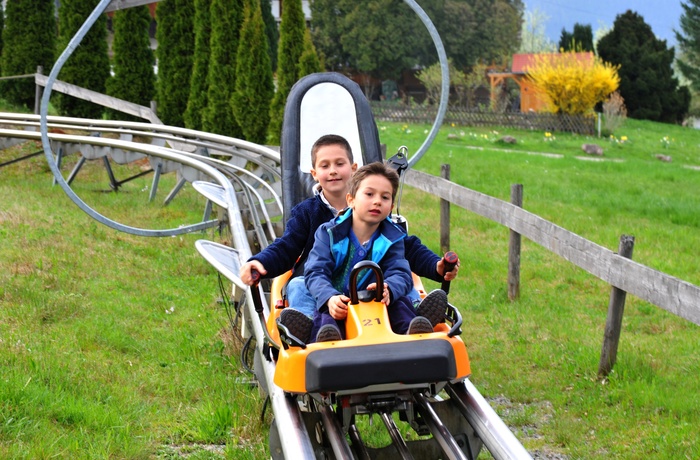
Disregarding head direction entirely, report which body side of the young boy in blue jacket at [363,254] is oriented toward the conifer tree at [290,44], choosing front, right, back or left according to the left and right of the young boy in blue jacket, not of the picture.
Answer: back

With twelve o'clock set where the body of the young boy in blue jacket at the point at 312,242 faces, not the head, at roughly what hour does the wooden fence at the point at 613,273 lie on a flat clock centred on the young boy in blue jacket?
The wooden fence is roughly at 8 o'clock from the young boy in blue jacket.

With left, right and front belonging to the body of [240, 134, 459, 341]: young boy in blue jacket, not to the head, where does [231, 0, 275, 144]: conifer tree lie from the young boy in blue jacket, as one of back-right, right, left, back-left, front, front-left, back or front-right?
back

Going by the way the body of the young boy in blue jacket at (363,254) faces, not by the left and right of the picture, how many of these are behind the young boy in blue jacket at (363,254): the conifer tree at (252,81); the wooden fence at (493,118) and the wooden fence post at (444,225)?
3

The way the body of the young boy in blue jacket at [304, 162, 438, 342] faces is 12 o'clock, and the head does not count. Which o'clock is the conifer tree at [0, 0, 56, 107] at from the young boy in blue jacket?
The conifer tree is roughly at 5 o'clock from the young boy in blue jacket.

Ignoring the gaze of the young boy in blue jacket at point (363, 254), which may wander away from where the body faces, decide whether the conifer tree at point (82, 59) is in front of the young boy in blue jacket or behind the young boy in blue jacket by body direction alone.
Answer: behind

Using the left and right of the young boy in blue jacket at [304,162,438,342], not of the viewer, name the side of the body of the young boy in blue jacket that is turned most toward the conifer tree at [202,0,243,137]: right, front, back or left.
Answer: back

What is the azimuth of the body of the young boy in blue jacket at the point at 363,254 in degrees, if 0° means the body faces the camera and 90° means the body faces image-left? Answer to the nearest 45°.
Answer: approximately 0°

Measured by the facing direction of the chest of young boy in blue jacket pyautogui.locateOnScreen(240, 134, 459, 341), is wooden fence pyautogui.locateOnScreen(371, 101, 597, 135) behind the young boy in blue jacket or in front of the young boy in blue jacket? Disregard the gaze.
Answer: behind
